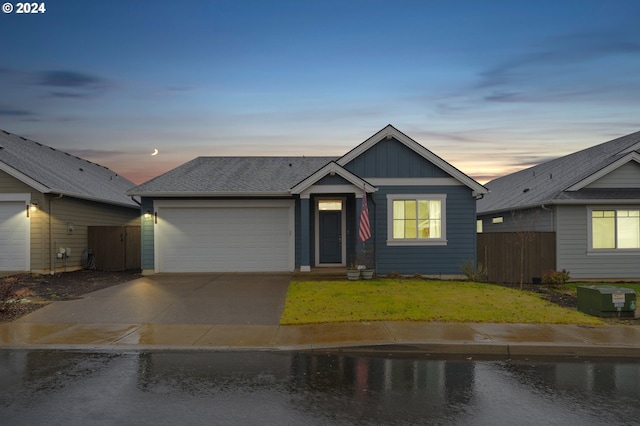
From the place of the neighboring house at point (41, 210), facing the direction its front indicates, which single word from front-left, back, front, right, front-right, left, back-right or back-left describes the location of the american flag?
left

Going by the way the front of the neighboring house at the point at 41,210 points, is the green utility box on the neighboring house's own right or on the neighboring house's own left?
on the neighboring house's own left

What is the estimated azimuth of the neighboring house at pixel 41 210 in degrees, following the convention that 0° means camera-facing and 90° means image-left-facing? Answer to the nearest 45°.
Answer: approximately 45°

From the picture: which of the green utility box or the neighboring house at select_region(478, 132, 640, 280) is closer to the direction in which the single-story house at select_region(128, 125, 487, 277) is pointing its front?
the green utility box

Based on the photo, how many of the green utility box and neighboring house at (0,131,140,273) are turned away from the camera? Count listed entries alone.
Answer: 0

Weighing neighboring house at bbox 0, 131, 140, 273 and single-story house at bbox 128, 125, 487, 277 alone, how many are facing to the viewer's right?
0

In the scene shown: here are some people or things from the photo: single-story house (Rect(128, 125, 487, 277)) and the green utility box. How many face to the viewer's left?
0

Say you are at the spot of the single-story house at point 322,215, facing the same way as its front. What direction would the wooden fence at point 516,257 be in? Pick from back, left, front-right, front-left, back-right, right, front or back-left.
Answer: left

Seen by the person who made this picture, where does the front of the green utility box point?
facing the viewer and to the right of the viewer

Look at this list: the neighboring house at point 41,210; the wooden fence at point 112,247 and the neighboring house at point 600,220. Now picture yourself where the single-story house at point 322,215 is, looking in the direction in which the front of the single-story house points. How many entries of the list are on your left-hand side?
1

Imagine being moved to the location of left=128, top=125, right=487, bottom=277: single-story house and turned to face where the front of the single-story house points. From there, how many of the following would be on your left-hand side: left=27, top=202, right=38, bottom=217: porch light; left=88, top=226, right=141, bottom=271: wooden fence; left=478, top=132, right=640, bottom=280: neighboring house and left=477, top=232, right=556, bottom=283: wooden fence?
2
